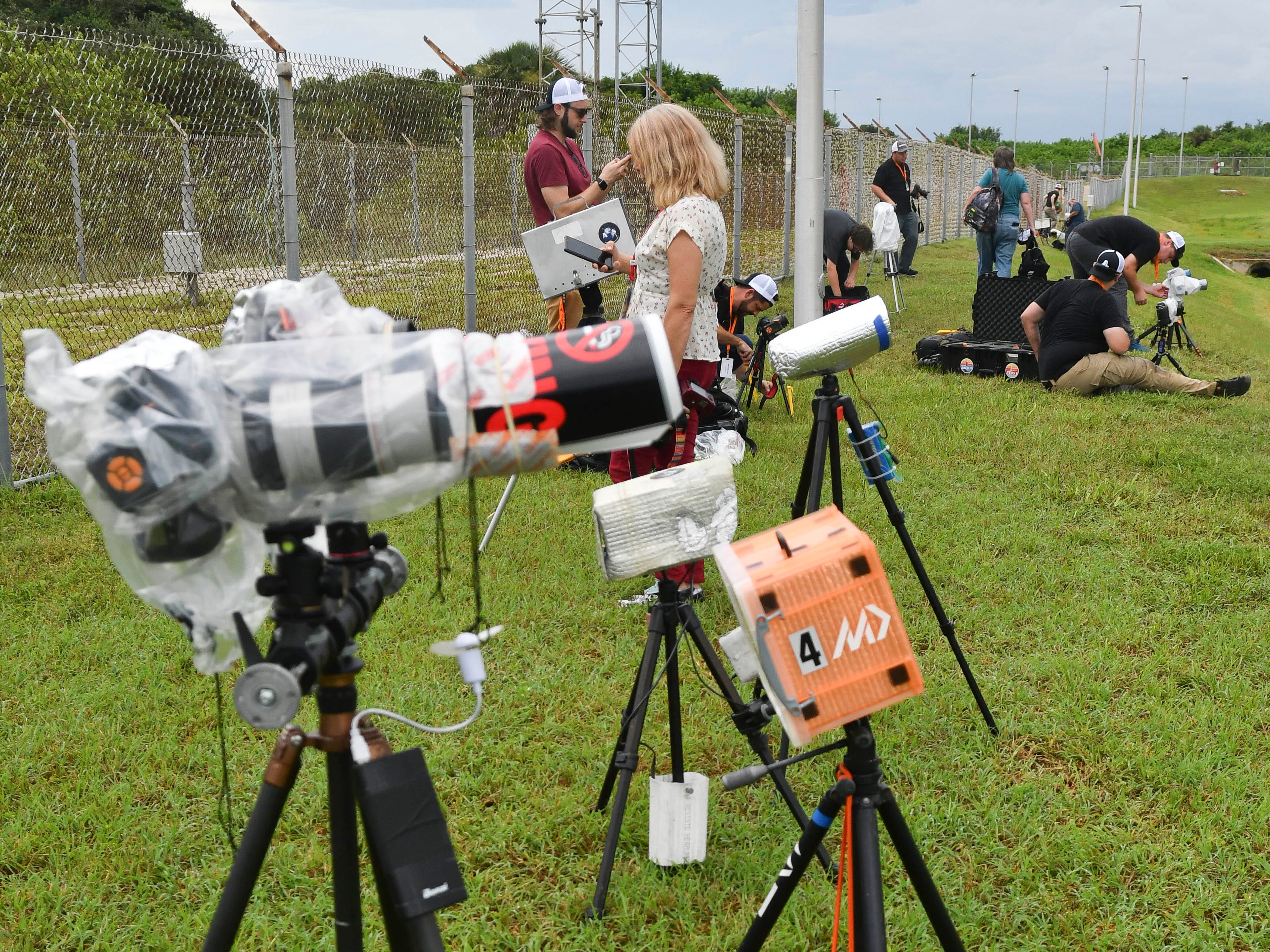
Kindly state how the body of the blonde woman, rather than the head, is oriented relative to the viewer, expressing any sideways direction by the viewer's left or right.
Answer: facing to the left of the viewer

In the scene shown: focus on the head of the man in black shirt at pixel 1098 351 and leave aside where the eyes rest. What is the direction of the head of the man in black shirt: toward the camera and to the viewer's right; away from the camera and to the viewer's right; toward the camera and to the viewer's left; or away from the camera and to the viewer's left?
away from the camera and to the viewer's right

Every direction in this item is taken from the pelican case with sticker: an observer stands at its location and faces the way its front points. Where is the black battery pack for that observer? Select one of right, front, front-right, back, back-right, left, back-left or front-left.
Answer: front

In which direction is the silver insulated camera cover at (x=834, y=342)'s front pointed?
to the viewer's right

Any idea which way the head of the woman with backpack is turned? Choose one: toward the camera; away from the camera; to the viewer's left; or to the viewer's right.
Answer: away from the camera

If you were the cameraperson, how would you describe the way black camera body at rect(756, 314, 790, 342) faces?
facing to the right of the viewer

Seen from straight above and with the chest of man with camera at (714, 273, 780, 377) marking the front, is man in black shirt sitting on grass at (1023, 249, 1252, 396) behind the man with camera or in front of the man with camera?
in front

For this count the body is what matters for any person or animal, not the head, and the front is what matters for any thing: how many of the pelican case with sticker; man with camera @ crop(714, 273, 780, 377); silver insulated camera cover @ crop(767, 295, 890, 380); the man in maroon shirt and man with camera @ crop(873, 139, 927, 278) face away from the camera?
0

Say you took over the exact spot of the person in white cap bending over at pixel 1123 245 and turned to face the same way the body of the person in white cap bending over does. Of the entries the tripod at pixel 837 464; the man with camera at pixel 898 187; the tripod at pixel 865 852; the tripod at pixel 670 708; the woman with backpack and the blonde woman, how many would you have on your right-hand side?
4

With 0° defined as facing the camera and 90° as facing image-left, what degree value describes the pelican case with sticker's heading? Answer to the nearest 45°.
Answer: approximately 0°

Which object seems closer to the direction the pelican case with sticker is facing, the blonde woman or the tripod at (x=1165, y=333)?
the blonde woman

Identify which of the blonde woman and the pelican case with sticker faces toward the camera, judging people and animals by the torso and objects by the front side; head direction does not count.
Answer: the pelican case with sticker
